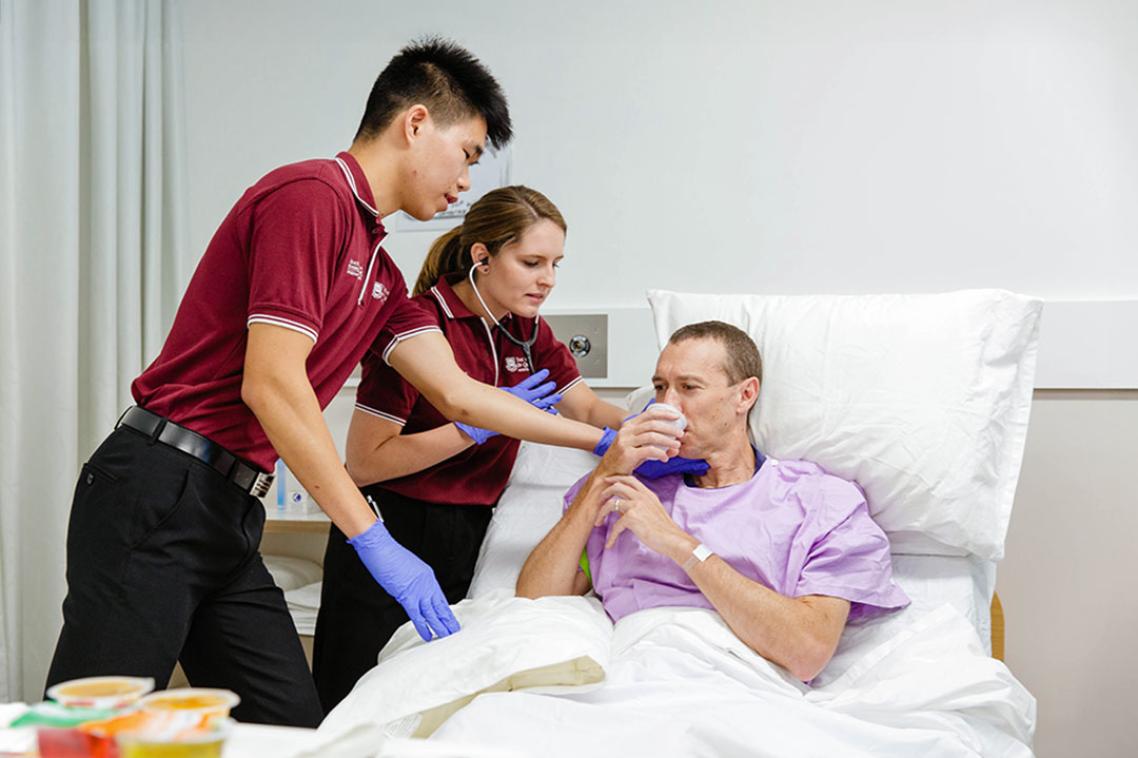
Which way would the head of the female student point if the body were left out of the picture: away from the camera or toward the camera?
toward the camera

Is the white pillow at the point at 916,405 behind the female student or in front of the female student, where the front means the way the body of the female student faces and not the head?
in front

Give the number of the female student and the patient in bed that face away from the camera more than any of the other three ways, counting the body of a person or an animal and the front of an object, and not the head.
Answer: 0

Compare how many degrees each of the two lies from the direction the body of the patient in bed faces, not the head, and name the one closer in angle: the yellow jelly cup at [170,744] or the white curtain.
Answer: the yellow jelly cup

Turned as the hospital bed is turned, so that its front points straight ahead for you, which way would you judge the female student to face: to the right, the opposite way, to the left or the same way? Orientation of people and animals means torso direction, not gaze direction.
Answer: to the left

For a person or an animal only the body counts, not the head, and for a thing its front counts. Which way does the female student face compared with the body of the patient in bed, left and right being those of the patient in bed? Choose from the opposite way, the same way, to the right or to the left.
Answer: to the left

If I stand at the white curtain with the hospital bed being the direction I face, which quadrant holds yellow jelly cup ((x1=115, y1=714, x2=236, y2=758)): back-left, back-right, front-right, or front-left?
front-right

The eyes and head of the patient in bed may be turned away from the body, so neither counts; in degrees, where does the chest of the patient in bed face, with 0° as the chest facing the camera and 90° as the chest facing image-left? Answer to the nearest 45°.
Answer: approximately 45°

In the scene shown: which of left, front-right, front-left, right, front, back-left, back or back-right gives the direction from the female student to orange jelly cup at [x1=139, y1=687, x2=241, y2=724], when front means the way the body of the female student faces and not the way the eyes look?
front-right

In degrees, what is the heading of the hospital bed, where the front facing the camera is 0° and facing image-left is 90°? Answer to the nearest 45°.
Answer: approximately 45°

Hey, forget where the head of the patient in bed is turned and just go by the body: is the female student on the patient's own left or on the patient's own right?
on the patient's own right

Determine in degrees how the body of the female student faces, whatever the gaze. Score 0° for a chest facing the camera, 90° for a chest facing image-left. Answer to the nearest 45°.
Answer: approximately 315°

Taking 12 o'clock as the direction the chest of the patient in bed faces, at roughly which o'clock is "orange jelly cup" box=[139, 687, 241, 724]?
The orange jelly cup is roughly at 11 o'clock from the patient in bed.

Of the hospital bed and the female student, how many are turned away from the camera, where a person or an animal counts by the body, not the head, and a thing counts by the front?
0
